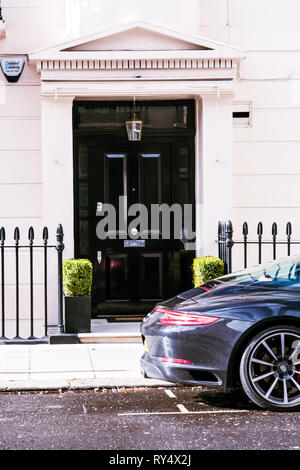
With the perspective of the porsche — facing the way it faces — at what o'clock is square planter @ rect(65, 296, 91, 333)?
The square planter is roughly at 8 o'clock from the porsche.

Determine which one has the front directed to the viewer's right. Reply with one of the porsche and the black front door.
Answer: the porsche

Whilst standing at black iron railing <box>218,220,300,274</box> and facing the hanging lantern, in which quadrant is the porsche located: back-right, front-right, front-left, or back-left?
back-left

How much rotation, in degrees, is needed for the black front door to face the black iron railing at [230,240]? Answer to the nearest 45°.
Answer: approximately 45° to its left

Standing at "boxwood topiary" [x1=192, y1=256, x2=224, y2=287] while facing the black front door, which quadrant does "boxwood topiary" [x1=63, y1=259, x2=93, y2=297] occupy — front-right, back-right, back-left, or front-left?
front-left

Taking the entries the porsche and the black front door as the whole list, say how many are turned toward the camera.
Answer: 1

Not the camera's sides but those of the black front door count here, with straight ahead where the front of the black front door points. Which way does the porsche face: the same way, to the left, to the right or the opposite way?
to the left

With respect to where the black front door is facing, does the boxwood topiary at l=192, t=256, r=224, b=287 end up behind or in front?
in front

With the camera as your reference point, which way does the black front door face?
facing the viewer

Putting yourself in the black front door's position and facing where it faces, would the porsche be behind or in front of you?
in front

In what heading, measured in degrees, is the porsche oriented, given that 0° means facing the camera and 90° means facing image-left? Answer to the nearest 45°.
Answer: approximately 270°
